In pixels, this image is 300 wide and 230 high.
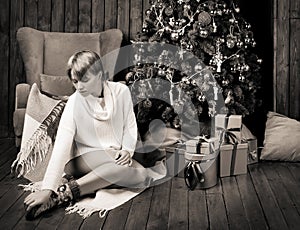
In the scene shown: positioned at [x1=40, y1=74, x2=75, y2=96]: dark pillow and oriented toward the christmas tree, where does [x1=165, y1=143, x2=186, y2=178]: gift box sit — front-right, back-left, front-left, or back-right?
front-right

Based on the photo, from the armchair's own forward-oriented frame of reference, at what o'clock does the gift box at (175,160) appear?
The gift box is roughly at 11 o'clock from the armchair.

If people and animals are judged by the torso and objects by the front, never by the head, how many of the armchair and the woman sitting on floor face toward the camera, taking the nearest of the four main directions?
2

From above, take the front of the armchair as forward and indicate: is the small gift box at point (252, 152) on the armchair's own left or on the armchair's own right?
on the armchair's own left

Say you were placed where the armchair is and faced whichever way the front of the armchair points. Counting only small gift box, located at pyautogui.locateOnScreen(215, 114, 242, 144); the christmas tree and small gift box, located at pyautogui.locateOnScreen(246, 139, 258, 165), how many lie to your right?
0

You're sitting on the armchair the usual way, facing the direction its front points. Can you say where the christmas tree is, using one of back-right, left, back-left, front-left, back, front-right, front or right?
front-left

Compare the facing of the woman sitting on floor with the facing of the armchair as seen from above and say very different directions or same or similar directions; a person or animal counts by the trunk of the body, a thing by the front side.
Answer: same or similar directions

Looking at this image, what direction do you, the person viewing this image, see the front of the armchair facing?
facing the viewer

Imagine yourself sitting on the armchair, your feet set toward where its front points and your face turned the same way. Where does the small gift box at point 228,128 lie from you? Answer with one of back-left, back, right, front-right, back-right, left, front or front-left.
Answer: front-left

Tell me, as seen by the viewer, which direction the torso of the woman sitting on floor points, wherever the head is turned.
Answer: toward the camera

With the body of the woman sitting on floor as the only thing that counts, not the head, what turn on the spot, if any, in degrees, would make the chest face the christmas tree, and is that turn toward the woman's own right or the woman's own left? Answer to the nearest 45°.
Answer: approximately 135° to the woman's own left

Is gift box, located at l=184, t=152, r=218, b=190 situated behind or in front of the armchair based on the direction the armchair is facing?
in front

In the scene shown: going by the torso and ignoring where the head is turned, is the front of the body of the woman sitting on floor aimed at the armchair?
no
